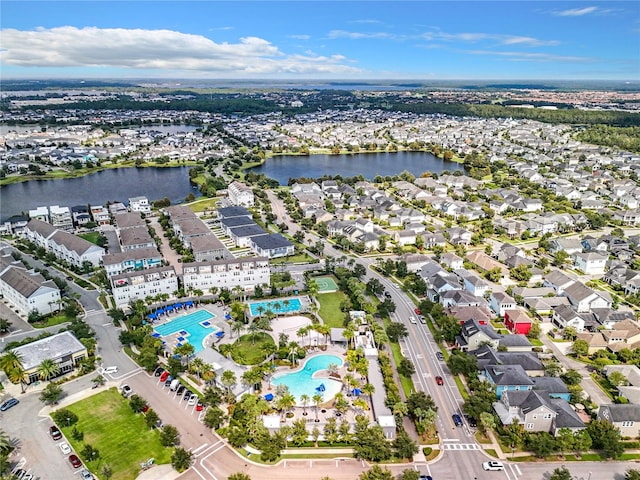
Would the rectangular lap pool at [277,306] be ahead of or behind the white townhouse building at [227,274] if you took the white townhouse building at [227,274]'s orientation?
ahead

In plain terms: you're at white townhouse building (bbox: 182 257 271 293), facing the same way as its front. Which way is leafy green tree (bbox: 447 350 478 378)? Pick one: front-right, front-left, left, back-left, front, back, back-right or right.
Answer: front-left

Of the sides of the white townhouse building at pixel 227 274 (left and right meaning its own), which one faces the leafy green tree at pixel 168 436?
front

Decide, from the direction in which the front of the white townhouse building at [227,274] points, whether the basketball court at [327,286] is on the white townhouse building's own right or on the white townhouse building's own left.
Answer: on the white townhouse building's own left

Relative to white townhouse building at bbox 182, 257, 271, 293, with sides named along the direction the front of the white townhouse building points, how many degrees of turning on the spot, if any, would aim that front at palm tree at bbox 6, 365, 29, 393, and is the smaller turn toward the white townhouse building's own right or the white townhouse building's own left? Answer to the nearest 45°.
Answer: approximately 45° to the white townhouse building's own right

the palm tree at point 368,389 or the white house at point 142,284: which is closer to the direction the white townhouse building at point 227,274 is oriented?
the palm tree

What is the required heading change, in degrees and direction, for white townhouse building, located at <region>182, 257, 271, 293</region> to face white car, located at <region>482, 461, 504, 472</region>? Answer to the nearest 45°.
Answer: approximately 45° to its left

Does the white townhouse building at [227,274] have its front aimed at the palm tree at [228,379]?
yes

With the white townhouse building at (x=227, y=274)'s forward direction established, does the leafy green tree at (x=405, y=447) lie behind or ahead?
ahead

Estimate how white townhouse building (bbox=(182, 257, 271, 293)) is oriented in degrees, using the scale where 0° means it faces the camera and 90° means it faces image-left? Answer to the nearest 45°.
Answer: approximately 0°

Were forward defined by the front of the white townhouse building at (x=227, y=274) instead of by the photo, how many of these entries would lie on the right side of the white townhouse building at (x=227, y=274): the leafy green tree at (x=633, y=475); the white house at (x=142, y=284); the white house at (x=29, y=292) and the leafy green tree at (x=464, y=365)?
2

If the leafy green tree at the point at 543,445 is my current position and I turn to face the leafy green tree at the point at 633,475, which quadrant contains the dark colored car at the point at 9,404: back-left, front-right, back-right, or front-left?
back-right

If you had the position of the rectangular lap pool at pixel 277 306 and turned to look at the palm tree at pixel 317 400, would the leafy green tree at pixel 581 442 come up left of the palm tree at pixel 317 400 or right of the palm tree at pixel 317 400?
left

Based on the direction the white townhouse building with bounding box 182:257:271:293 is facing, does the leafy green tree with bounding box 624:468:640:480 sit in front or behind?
in front
